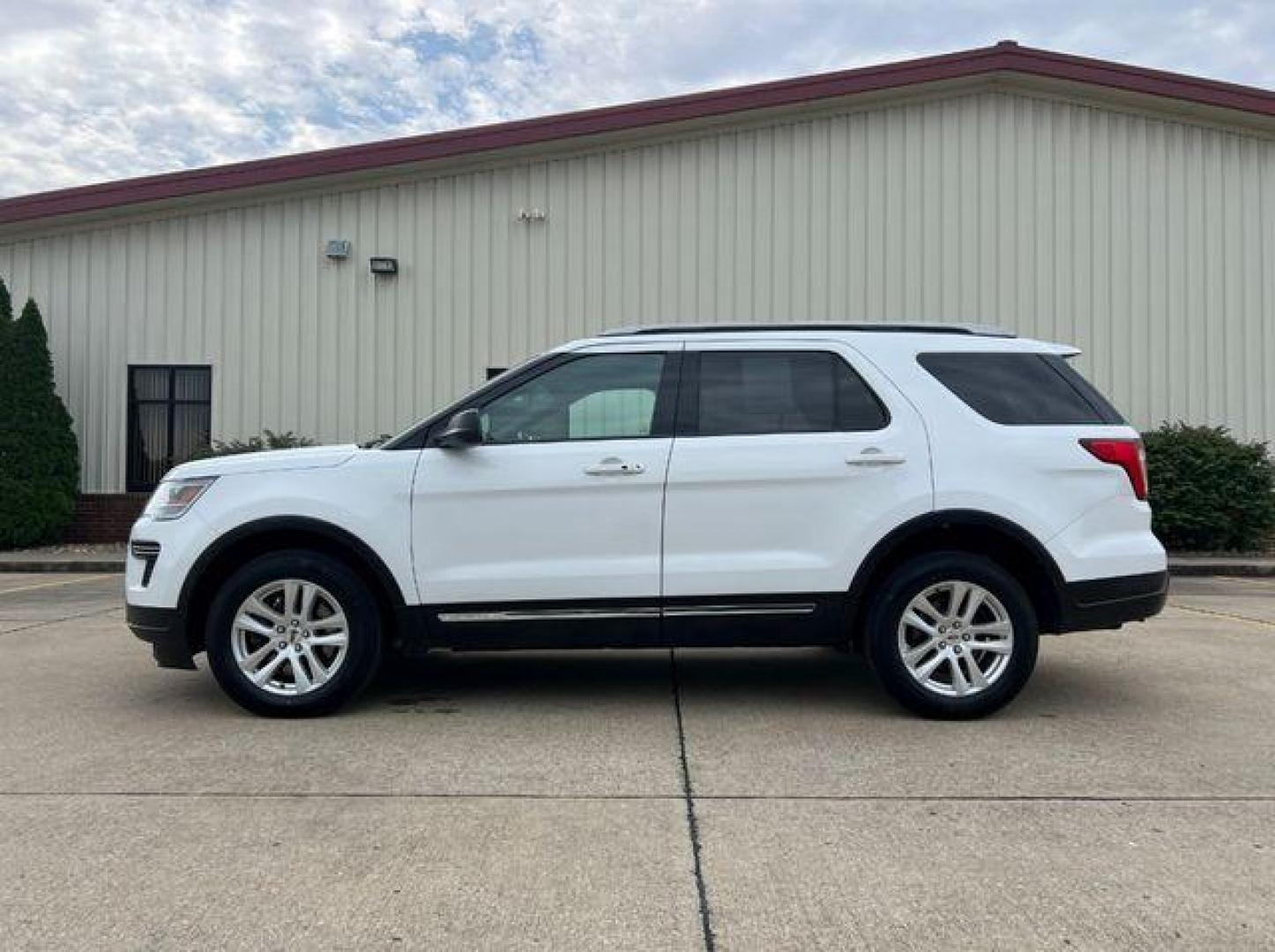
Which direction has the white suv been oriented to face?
to the viewer's left

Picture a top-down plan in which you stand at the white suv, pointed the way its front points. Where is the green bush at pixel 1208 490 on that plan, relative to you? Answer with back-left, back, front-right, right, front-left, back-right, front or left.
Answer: back-right

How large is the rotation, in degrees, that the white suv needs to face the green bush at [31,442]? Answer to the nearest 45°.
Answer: approximately 45° to its right

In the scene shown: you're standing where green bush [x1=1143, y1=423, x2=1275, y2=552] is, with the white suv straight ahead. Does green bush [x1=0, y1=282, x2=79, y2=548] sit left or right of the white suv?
right

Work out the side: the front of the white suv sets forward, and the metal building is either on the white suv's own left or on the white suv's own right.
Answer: on the white suv's own right

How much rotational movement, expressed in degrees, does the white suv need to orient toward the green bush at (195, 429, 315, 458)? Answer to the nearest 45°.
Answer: approximately 45° to its right
